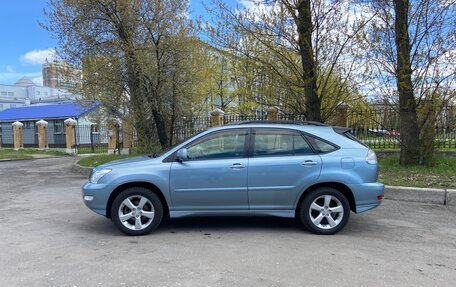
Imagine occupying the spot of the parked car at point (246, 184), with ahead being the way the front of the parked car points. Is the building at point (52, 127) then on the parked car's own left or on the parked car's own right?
on the parked car's own right

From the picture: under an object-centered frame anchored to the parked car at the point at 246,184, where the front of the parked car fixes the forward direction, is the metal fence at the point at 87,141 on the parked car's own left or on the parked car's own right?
on the parked car's own right

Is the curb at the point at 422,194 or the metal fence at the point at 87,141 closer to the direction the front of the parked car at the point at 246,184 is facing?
the metal fence

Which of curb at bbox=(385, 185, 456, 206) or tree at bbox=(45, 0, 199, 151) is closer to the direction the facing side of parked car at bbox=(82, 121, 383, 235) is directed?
the tree

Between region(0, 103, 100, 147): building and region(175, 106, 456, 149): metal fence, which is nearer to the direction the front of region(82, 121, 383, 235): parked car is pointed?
the building

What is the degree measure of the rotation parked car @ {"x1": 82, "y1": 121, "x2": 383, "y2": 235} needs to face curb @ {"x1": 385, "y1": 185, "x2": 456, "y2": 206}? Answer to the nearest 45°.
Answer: approximately 135° to its right

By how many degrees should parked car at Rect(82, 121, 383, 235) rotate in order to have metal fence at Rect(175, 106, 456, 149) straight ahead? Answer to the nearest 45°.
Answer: approximately 135° to its right

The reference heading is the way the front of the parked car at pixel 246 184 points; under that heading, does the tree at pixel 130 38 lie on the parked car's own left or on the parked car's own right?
on the parked car's own right

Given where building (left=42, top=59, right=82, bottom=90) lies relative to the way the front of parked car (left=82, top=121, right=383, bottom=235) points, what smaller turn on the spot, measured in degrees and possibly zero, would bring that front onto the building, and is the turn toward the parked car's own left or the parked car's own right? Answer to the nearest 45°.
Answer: approximately 45° to the parked car's own right

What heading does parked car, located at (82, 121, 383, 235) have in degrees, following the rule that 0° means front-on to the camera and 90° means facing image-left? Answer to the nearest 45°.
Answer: approximately 90°
